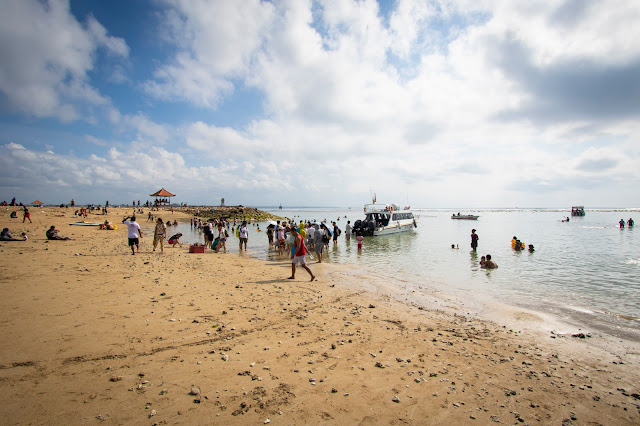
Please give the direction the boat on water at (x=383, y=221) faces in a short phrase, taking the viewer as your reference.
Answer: facing away from the viewer and to the right of the viewer
